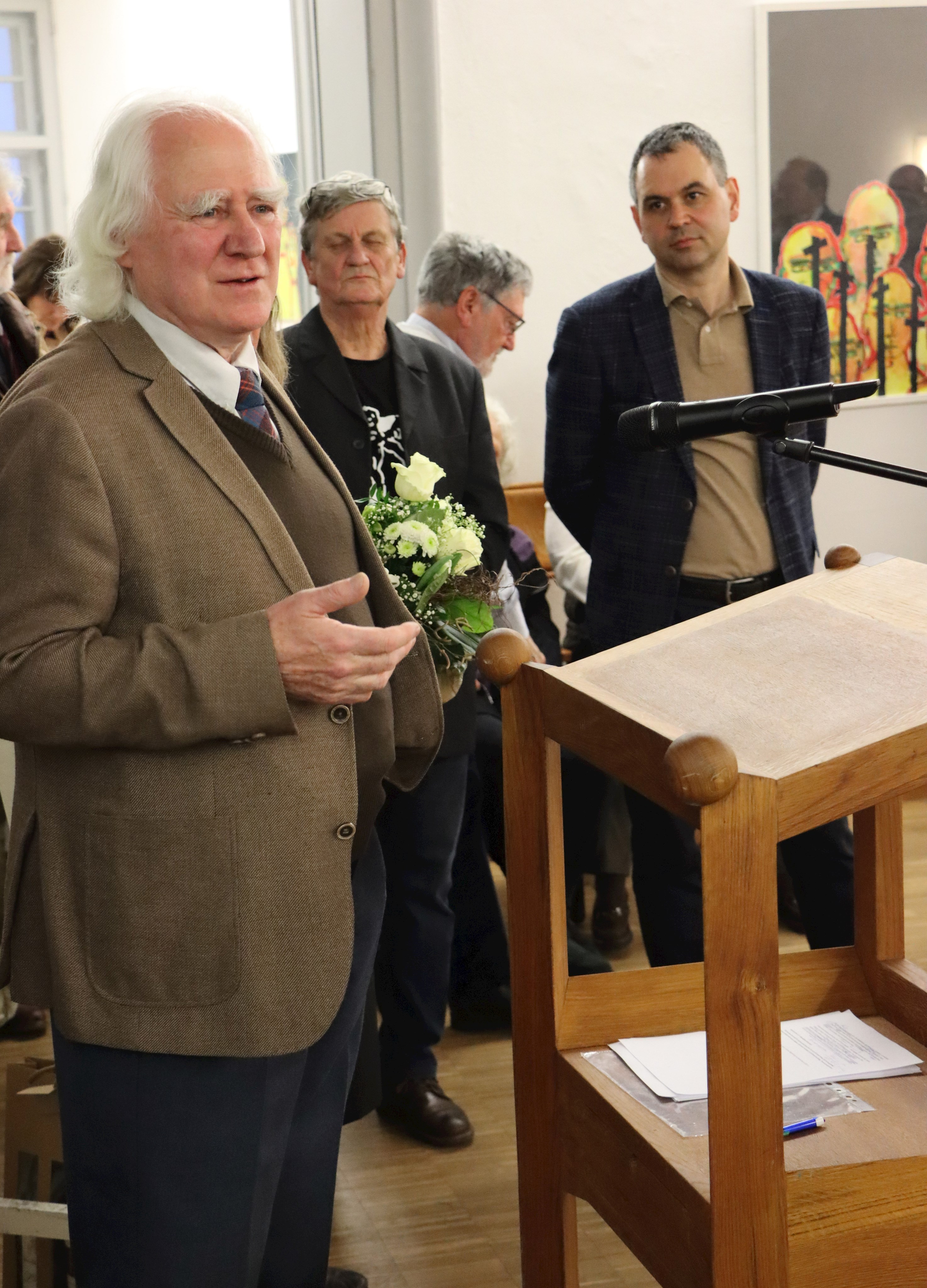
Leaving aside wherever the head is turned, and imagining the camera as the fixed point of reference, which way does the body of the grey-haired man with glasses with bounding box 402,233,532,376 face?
to the viewer's right

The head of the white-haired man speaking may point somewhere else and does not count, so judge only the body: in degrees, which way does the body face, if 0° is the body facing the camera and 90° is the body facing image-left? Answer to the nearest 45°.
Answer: approximately 315°

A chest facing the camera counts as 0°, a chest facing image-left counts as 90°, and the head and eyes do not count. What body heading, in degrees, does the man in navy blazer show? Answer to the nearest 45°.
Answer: approximately 0°

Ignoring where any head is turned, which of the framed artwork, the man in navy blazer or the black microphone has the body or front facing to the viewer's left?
the black microphone

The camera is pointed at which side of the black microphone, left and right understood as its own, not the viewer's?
left

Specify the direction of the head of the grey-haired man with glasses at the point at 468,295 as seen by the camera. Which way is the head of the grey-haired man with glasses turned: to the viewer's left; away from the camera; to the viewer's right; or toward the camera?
to the viewer's right

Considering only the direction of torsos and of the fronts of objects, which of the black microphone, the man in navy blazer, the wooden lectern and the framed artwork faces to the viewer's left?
the black microphone

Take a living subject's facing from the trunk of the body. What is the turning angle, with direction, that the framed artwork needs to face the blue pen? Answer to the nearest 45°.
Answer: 0° — it already faces it
